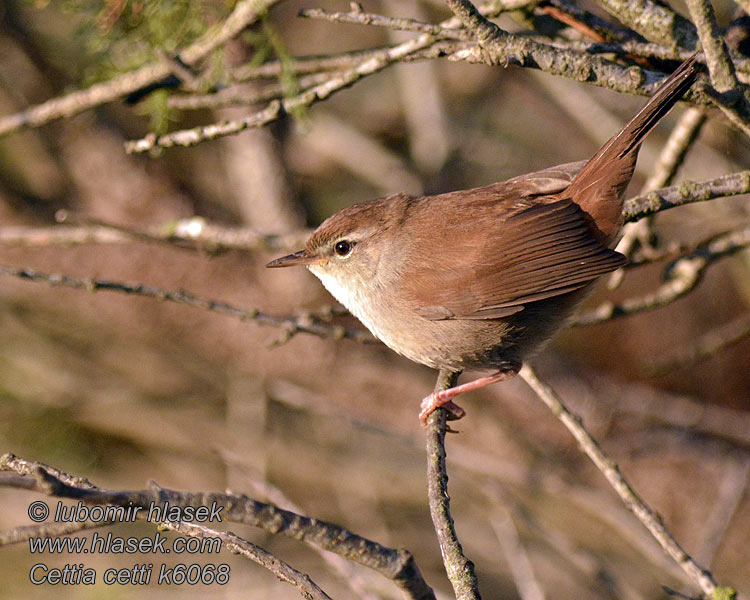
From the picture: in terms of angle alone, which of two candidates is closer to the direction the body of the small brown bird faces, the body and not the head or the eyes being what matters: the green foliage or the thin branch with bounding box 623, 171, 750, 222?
the green foliage

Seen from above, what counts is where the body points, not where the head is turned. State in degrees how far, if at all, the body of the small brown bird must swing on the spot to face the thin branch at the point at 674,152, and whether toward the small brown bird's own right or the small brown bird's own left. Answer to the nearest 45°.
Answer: approximately 180°

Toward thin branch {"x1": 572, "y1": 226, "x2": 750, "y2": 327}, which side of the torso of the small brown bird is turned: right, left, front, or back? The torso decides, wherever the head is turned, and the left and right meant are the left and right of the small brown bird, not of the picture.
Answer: back

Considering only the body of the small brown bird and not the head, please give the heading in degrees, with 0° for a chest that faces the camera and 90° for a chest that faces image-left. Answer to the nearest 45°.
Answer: approximately 90°
